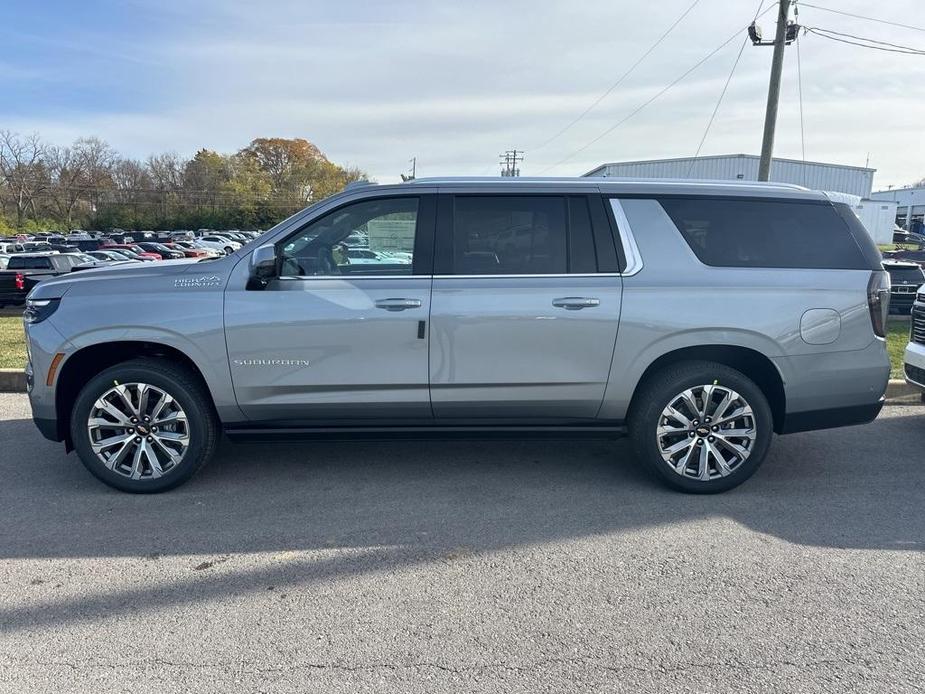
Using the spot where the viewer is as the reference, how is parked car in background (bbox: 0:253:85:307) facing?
facing away from the viewer and to the right of the viewer

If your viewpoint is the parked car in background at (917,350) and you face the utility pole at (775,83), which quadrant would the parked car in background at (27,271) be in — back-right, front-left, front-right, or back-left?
front-left

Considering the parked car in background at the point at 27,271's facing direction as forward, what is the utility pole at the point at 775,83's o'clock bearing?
The utility pole is roughly at 3 o'clock from the parked car in background.

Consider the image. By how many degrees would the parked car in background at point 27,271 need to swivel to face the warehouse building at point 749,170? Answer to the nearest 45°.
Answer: approximately 45° to its right

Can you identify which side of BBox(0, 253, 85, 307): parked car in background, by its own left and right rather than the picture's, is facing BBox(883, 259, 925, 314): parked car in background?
right

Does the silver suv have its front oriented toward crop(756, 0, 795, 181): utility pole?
no

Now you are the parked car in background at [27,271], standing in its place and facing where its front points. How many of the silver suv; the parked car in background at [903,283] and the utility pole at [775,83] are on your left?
0

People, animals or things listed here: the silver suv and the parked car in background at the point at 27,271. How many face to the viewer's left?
1

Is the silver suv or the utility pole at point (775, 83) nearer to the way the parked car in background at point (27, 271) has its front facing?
the utility pole

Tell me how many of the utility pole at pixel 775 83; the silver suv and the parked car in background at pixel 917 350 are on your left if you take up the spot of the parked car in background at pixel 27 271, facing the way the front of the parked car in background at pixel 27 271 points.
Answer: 0

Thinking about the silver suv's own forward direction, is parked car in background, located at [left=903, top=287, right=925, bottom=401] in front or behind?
behind

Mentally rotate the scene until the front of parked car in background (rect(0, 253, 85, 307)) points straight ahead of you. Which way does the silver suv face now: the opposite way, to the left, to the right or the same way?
to the left

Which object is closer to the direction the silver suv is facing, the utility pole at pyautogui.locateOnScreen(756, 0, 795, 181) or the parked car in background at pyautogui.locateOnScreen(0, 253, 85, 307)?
the parked car in background

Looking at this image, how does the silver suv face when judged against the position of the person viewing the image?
facing to the left of the viewer

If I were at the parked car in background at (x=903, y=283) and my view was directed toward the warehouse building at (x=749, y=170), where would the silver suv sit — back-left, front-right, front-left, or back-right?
back-left

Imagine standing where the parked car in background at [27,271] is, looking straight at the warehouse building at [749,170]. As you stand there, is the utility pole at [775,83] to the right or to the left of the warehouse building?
right
